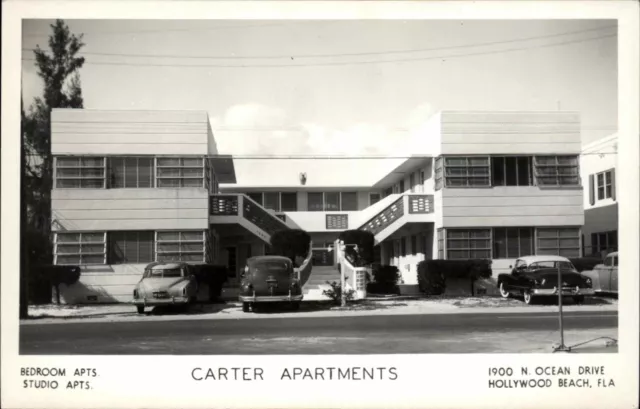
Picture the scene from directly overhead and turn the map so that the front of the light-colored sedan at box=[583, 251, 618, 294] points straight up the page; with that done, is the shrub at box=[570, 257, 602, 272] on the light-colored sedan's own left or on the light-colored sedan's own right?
on the light-colored sedan's own right
